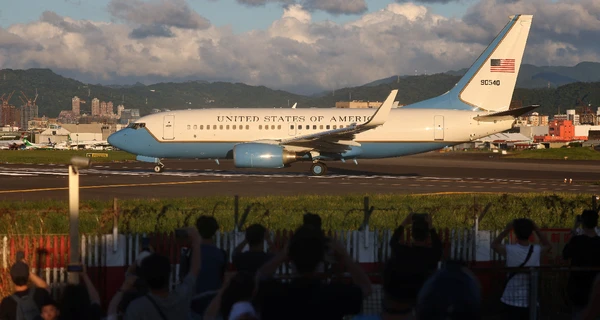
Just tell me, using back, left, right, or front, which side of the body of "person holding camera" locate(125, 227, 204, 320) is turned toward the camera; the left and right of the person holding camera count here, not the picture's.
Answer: back

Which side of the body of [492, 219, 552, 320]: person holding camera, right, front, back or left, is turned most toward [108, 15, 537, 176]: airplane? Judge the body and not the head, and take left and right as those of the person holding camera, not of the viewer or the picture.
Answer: front

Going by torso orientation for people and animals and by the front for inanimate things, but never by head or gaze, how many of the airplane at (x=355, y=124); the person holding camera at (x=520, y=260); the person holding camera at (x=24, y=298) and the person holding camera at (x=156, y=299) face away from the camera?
3

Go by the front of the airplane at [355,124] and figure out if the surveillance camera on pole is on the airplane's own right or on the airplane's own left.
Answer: on the airplane's own left

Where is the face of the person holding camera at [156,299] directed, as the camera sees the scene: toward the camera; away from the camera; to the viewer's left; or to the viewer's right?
away from the camera

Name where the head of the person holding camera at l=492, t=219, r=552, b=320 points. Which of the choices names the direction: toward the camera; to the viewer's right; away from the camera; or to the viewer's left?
away from the camera

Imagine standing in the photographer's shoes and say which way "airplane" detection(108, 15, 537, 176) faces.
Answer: facing to the left of the viewer

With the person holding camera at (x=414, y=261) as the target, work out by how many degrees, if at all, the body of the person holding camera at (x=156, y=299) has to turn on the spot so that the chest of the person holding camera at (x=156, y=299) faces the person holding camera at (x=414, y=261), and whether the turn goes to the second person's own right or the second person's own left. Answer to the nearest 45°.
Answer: approximately 90° to the second person's own right

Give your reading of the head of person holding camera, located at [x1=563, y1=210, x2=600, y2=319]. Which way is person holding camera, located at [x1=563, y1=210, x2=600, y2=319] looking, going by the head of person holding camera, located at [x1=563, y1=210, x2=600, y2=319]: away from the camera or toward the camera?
away from the camera

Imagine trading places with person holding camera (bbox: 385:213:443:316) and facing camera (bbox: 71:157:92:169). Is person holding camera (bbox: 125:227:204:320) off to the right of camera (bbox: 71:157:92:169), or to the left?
left

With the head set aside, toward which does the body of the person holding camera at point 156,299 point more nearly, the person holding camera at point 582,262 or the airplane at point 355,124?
the airplane

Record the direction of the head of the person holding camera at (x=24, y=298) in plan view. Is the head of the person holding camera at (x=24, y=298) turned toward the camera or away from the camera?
away from the camera

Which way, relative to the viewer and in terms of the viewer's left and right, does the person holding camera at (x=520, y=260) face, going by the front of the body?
facing away from the viewer

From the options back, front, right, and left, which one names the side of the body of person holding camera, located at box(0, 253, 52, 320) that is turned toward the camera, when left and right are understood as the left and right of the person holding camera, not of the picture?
back

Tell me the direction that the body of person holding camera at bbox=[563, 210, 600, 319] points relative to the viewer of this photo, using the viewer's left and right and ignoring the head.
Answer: facing away from the viewer and to the left of the viewer

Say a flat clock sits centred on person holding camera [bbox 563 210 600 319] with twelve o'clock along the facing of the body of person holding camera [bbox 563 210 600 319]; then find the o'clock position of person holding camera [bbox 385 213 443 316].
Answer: person holding camera [bbox 385 213 443 316] is roughly at 9 o'clock from person holding camera [bbox 563 210 600 319].

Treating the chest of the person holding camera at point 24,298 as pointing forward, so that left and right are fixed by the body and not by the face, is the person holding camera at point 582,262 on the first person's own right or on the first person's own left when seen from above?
on the first person's own right

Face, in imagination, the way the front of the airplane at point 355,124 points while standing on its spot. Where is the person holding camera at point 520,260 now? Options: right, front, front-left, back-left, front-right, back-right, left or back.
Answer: left
